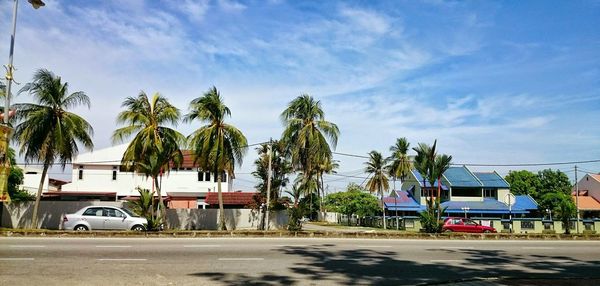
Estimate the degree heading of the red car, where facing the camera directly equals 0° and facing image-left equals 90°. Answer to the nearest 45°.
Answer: approximately 270°

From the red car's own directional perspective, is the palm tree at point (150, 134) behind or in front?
behind
